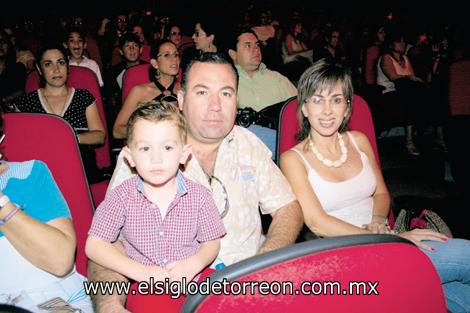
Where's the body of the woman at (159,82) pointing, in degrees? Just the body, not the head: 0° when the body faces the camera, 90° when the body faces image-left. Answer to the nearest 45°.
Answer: approximately 315°

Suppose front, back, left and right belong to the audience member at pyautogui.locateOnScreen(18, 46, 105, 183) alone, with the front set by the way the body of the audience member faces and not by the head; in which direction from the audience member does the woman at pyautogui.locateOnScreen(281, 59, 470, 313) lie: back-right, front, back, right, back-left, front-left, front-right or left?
front-left

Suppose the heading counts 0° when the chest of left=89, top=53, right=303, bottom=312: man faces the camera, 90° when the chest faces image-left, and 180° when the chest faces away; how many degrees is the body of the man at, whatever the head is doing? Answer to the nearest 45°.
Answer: approximately 0°

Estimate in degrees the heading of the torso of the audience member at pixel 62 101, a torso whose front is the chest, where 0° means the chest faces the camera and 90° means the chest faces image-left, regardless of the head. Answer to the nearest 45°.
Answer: approximately 0°

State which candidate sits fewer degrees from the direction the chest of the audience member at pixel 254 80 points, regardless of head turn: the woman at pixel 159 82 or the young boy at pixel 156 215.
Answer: the young boy
